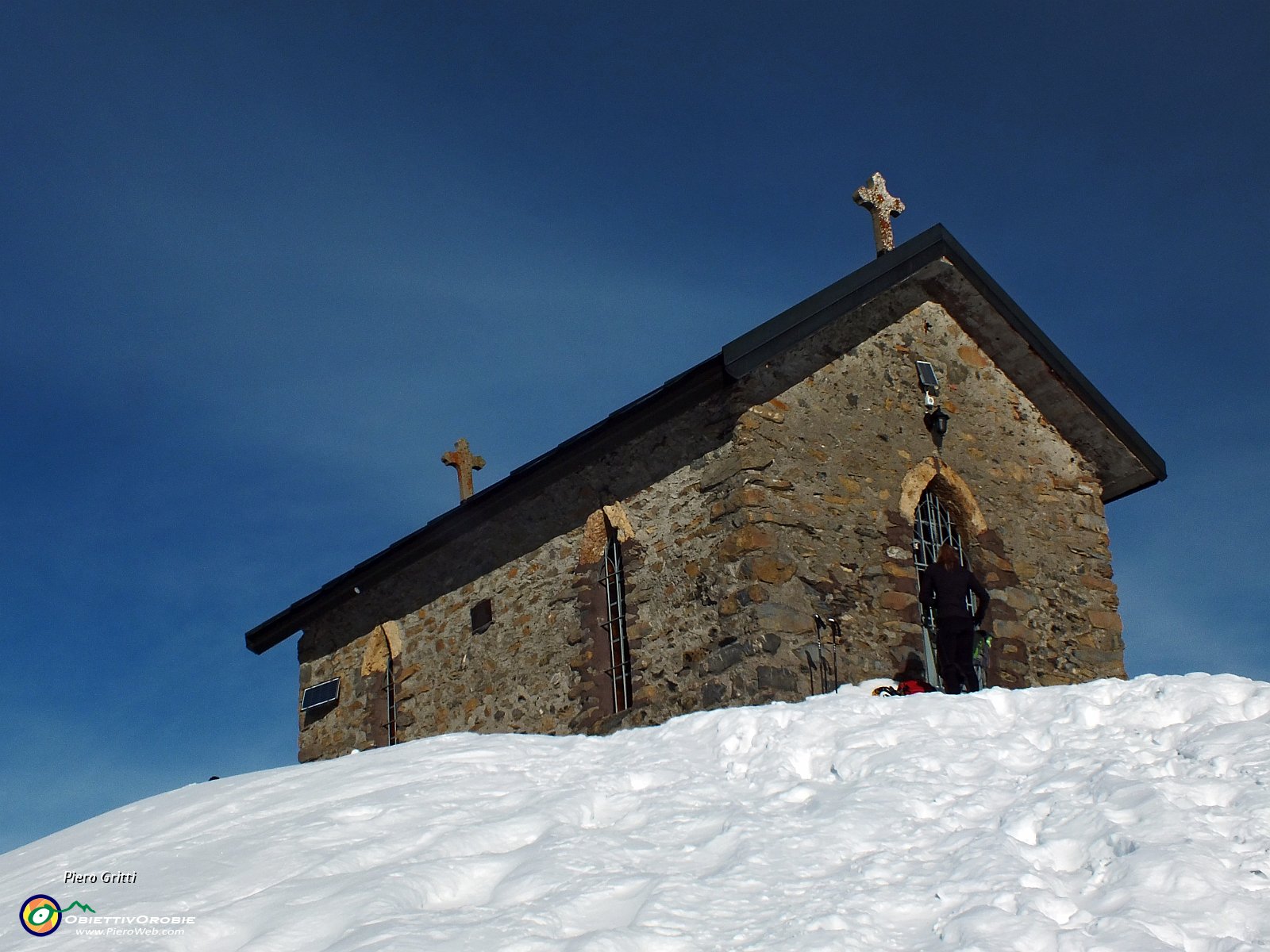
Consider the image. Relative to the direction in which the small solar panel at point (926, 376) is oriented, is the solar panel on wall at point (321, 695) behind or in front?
behind

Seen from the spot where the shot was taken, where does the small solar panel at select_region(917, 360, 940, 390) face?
facing the viewer and to the right of the viewer

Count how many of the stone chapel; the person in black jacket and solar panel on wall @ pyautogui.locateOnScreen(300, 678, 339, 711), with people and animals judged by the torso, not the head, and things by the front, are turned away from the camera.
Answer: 1

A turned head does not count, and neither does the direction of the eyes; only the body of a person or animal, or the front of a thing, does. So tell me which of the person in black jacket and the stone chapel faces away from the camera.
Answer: the person in black jacket

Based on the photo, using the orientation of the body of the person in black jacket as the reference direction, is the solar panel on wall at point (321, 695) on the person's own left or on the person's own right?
on the person's own left

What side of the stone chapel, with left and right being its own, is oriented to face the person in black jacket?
front

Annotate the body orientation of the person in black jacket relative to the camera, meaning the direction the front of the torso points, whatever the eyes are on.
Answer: away from the camera

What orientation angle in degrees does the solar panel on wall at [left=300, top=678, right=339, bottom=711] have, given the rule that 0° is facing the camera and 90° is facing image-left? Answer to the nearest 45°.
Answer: approximately 45°

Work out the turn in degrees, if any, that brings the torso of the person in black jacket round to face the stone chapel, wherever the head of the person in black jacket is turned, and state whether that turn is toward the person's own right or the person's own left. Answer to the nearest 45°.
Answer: approximately 45° to the person's own left

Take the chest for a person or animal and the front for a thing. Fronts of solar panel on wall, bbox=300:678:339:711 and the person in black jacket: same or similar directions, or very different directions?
very different directions

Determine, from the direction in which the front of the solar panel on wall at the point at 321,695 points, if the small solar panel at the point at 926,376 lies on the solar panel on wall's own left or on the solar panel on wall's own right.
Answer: on the solar panel on wall's own left

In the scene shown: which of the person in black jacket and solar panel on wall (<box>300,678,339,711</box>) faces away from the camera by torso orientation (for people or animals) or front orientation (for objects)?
the person in black jacket
